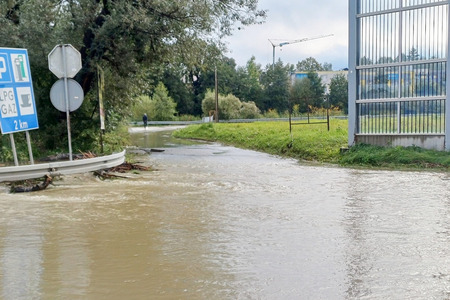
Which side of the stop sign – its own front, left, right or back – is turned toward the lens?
back

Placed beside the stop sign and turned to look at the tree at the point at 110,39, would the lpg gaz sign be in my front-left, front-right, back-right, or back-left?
back-left

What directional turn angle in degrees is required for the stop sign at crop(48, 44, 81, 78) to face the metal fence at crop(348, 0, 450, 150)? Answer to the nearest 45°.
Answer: approximately 90° to its right

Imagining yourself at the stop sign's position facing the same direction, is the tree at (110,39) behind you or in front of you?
in front

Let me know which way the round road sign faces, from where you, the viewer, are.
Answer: facing away from the viewer

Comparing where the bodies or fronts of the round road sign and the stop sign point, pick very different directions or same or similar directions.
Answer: same or similar directions

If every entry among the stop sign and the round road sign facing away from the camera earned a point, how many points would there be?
2
